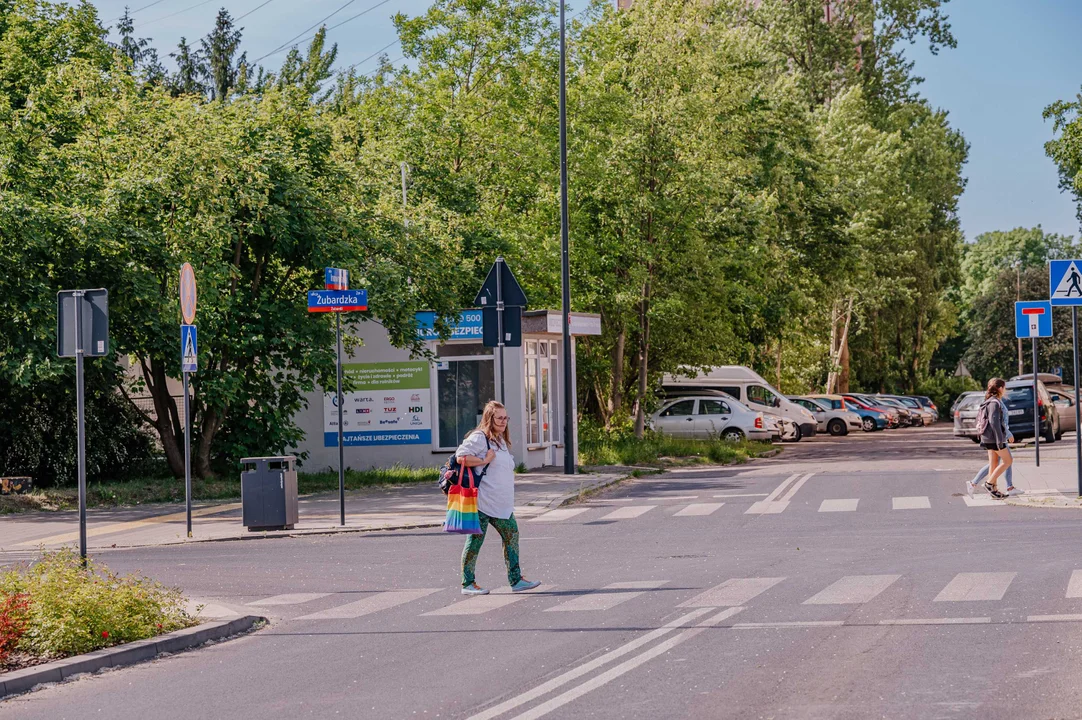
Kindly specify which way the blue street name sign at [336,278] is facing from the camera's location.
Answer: facing the viewer

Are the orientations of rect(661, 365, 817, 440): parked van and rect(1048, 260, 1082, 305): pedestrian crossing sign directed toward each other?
no

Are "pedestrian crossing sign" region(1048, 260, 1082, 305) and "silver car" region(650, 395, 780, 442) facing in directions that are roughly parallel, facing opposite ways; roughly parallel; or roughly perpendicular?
roughly perpendicular

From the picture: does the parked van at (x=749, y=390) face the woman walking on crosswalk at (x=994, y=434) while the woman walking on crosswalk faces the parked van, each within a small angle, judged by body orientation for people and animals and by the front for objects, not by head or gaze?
no

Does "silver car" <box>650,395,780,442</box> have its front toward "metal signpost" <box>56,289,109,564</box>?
no

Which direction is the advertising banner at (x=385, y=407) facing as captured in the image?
toward the camera

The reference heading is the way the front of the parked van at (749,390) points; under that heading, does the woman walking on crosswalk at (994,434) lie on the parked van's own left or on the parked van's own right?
on the parked van's own right

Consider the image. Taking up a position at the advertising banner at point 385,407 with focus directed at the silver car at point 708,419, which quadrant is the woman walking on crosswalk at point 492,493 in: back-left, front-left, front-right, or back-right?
back-right

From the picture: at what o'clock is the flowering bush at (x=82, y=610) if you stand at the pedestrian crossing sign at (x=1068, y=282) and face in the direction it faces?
The flowering bush is roughly at 1 o'clock from the pedestrian crossing sign.

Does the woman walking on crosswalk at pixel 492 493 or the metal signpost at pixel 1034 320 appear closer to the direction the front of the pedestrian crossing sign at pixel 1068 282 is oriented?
the woman walking on crosswalk

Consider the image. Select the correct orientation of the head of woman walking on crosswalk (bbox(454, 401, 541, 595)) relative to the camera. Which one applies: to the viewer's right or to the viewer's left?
to the viewer's right

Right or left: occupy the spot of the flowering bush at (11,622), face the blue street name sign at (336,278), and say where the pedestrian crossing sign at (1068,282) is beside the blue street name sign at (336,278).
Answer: right

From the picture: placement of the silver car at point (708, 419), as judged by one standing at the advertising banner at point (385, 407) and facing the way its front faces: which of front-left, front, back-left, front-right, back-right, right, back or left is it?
back-left

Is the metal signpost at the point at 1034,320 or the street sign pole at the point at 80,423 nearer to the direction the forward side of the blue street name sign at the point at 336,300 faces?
the street sign pole

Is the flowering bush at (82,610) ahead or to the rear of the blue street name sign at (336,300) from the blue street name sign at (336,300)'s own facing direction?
ahead

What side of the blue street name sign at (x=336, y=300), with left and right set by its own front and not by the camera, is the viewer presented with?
front

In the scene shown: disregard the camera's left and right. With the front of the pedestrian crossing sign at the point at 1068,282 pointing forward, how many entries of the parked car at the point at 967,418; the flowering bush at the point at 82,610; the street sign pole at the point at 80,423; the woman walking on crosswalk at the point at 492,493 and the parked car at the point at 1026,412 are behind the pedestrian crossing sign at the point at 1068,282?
2

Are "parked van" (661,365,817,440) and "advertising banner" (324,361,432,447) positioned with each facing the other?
no
